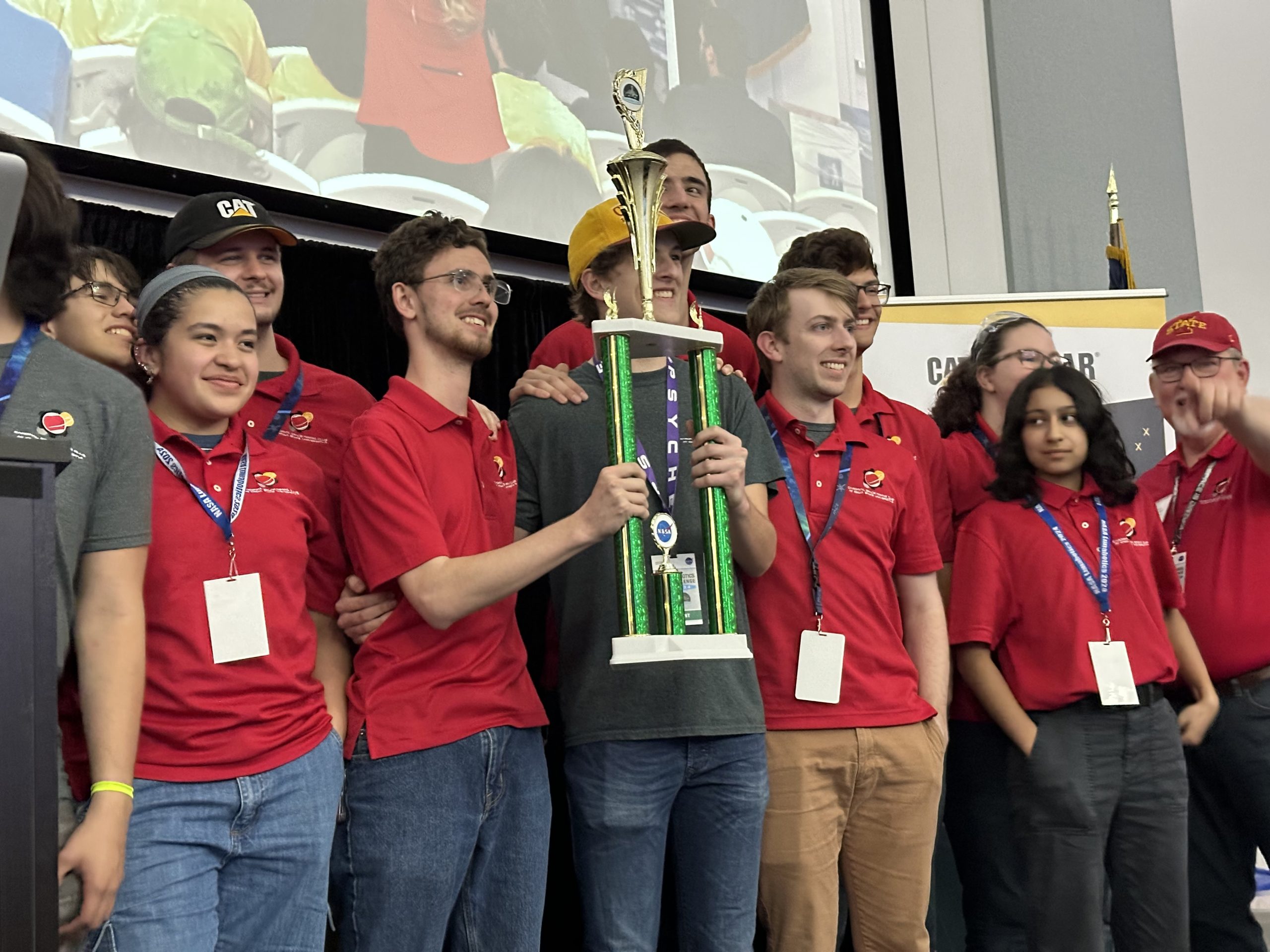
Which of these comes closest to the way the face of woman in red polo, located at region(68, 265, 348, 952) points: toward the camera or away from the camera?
toward the camera

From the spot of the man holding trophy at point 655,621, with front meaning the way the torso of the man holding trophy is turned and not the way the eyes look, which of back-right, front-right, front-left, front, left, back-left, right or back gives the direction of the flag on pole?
back-left

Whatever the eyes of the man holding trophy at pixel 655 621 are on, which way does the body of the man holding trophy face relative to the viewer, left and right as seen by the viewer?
facing the viewer

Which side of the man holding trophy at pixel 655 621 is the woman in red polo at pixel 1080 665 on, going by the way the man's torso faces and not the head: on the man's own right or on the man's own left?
on the man's own left

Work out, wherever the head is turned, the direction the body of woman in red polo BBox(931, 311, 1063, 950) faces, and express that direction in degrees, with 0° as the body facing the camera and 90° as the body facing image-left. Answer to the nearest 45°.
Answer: approximately 315°

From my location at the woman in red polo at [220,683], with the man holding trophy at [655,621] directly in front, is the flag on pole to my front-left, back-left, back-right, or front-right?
front-left

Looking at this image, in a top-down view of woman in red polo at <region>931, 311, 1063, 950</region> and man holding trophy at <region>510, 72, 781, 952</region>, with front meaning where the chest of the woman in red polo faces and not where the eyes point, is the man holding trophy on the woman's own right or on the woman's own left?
on the woman's own right

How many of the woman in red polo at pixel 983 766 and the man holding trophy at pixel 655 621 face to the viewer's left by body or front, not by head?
0

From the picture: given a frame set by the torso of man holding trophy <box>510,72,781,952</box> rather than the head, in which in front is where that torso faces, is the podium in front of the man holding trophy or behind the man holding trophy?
in front

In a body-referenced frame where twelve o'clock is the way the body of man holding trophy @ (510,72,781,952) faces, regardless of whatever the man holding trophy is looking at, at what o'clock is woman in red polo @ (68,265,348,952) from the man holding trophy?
The woman in red polo is roughly at 2 o'clock from the man holding trophy.

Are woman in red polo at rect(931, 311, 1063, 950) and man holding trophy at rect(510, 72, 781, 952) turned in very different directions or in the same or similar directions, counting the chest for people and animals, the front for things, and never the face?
same or similar directions

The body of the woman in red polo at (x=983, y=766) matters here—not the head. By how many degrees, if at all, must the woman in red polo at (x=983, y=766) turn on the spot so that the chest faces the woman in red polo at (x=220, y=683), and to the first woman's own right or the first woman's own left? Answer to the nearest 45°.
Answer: approximately 90° to the first woman's own right

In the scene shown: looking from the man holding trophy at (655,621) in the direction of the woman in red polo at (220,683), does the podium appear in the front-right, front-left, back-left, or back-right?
front-left

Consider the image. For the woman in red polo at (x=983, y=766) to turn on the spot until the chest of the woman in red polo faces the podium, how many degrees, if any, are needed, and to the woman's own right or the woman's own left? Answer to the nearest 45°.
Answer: approximately 45° to the woman's own right
